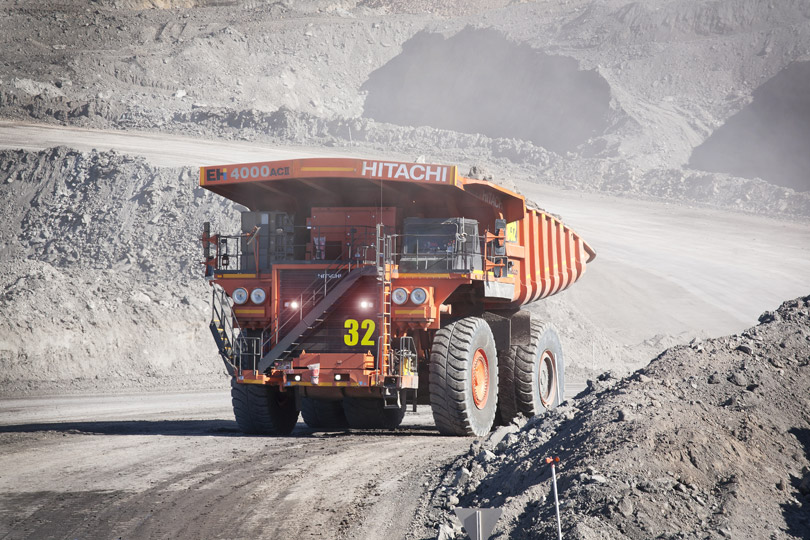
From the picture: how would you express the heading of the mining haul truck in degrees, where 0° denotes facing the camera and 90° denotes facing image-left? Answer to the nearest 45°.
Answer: approximately 45°
